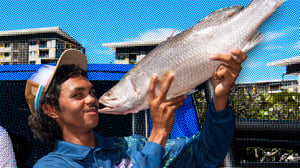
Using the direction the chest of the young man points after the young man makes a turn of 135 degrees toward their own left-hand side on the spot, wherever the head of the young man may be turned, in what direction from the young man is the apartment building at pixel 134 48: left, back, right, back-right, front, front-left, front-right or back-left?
front

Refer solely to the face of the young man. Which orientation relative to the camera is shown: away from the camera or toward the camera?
toward the camera

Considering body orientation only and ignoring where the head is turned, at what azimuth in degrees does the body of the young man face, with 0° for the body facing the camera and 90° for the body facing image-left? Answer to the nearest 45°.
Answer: approximately 315°
